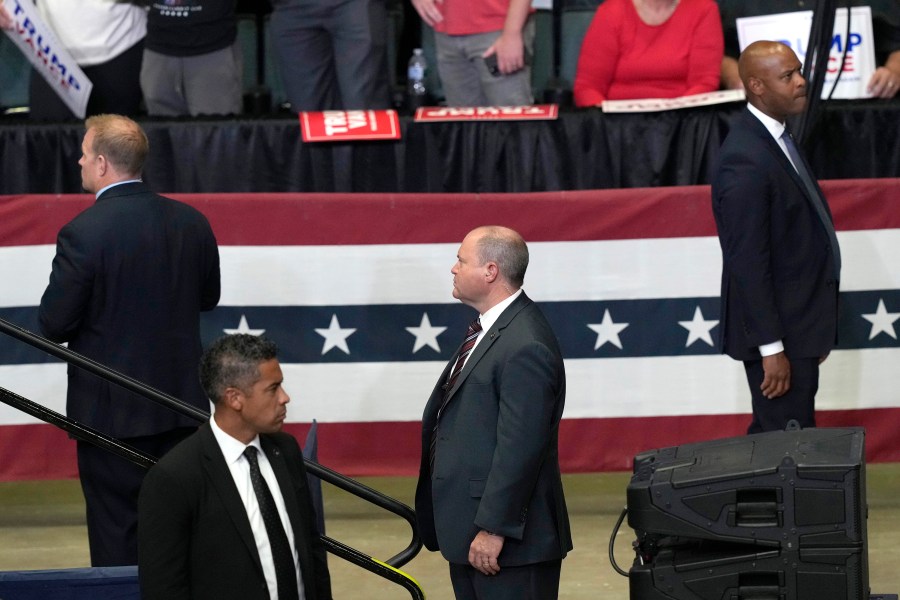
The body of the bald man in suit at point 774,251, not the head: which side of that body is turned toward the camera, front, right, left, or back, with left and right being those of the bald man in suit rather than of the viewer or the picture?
right

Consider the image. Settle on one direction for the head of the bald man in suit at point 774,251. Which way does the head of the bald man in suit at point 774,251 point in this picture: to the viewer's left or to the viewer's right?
to the viewer's right

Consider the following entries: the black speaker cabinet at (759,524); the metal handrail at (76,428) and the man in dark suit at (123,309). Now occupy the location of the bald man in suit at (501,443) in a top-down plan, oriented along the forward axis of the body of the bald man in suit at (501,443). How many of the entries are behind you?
1

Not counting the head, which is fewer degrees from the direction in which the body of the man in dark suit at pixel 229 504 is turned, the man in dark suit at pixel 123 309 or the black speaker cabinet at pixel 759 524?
the black speaker cabinet

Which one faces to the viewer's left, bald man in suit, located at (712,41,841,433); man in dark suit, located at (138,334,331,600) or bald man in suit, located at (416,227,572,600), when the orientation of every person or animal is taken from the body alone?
bald man in suit, located at (416,227,572,600)

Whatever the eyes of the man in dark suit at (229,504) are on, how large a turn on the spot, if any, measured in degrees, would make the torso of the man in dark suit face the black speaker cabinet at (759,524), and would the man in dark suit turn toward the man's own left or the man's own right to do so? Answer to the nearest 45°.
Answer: approximately 45° to the man's own left

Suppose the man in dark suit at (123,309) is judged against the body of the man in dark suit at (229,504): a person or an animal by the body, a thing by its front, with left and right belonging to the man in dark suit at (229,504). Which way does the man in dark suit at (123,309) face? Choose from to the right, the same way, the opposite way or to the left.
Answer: the opposite way

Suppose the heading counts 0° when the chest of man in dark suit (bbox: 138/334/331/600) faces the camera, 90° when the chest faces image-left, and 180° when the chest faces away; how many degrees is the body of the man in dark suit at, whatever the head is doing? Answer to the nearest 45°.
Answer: approximately 315°

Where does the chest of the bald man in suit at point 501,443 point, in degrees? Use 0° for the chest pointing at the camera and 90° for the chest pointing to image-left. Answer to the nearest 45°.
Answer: approximately 90°
